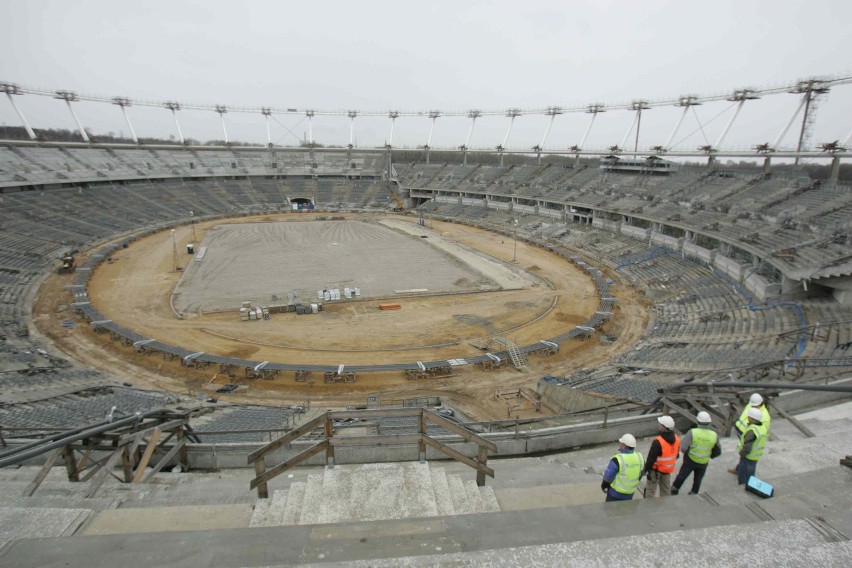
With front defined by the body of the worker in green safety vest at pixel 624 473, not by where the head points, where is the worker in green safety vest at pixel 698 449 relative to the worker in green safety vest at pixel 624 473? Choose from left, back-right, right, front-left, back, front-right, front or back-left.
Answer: right

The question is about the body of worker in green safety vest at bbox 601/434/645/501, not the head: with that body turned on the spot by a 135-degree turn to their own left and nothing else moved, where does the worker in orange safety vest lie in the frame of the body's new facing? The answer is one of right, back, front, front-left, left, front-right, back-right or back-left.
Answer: back-left

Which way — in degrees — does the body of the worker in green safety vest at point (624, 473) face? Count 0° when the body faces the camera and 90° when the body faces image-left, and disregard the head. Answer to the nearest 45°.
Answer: approximately 135°

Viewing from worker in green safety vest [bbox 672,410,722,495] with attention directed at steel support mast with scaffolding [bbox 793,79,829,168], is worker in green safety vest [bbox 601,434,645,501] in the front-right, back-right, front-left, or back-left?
back-left

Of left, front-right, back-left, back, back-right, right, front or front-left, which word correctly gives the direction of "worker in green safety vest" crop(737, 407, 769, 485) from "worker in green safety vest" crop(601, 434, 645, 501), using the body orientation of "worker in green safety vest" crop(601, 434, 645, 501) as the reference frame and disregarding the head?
right

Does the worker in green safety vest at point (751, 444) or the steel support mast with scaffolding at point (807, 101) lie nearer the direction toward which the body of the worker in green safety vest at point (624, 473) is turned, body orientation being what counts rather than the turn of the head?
the steel support mast with scaffolding

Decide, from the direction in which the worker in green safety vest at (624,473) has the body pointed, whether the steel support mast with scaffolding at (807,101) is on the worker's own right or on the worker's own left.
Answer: on the worker's own right
